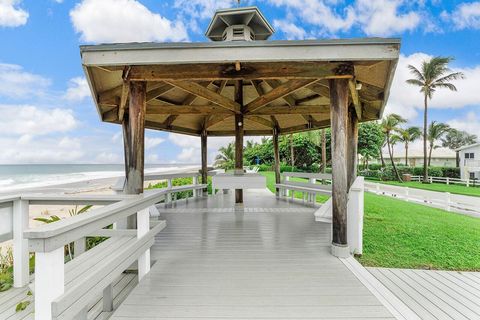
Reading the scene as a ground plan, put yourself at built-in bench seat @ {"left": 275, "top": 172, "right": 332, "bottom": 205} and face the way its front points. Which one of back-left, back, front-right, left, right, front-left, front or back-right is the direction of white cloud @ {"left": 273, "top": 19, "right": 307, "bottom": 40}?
back-right

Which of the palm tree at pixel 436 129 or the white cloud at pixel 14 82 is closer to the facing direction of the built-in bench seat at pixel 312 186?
the white cloud

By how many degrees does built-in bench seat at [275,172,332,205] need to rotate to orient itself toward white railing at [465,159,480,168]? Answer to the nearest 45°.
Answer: approximately 180°

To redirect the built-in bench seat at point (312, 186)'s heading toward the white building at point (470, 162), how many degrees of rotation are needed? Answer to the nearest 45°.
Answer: approximately 180°

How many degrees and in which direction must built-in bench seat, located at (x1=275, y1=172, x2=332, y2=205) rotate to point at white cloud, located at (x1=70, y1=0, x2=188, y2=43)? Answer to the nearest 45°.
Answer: approximately 90° to its right

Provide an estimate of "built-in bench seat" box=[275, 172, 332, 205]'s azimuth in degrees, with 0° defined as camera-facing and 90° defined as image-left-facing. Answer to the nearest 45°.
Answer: approximately 45°

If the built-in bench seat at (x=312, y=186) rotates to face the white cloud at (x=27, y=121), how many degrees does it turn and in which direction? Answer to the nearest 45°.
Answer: approximately 90° to its right

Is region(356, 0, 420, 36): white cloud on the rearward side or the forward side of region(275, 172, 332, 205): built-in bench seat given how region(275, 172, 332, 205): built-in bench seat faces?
on the rearward side

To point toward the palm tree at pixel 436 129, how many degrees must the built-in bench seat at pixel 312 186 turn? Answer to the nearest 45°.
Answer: approximately 180°

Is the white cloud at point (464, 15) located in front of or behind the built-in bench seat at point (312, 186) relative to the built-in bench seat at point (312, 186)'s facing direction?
behind
